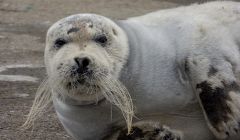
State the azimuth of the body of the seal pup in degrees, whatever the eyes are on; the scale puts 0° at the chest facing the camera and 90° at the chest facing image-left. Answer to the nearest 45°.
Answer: approximately 45°
